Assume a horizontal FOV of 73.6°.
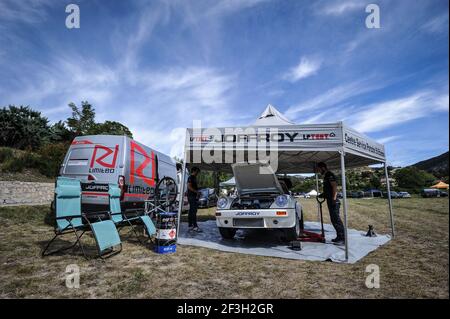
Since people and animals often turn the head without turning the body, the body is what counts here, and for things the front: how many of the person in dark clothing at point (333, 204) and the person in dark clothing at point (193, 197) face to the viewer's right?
1

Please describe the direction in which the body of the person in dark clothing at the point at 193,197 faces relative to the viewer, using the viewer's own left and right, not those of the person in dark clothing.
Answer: facing to the right of the viewer

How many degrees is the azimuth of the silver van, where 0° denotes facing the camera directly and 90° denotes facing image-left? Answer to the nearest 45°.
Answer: approximately 225°

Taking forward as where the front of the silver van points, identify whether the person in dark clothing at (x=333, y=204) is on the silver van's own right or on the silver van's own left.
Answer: on the silver van's own right

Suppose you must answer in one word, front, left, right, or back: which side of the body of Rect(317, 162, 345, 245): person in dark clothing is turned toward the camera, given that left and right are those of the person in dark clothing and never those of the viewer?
left
